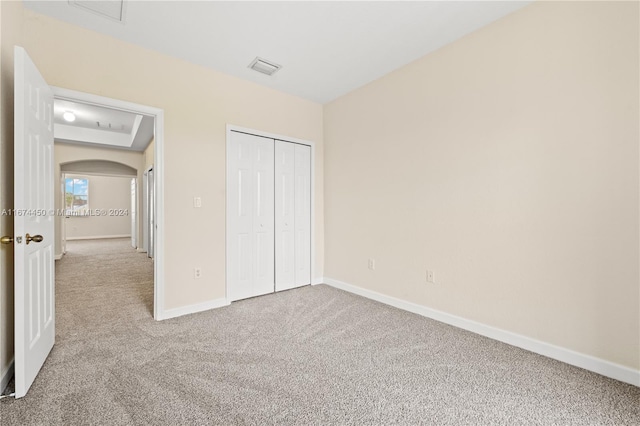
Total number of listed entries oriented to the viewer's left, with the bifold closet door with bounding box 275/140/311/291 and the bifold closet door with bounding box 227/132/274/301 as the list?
0

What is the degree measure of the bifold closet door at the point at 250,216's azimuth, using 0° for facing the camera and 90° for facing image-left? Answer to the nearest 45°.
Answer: approximately 315°

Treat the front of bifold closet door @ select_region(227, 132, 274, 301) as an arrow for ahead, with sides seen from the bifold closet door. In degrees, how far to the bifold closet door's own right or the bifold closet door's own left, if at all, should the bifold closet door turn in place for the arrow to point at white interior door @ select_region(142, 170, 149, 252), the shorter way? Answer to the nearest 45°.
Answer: approximately 180°

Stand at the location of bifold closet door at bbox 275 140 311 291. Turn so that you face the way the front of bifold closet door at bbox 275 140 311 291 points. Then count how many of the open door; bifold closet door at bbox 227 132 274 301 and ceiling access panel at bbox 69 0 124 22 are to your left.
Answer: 0

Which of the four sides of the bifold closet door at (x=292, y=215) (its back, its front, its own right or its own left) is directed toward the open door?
right

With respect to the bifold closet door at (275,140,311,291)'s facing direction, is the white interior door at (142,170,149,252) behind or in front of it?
behind

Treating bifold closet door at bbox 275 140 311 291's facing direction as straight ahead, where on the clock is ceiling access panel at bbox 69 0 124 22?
The ceiling access panel is roughly at 3 o'clock from the bifold closet door.

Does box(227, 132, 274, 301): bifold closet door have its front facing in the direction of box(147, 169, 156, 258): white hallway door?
no

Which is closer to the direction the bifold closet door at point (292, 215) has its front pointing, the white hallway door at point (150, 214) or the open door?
the open door

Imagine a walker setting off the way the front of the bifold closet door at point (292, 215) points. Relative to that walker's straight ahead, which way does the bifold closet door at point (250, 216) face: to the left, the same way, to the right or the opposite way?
the same way

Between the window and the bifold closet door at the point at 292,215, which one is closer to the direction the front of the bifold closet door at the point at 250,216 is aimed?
the bifold closet door

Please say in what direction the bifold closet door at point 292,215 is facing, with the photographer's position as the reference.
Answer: facing the viewer and to the right of the viewer

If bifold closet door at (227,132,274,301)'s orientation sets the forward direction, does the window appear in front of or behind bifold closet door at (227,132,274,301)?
behind

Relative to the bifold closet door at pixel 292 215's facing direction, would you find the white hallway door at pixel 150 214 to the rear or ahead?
to the rear
